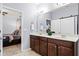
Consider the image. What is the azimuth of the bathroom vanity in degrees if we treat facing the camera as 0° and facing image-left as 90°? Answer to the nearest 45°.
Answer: approximately 45°

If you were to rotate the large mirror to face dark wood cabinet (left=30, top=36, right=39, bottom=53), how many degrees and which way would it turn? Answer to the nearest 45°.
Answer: approximately 90° to its right

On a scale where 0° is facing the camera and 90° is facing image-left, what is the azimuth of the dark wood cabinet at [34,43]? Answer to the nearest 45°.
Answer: approximately 45°
